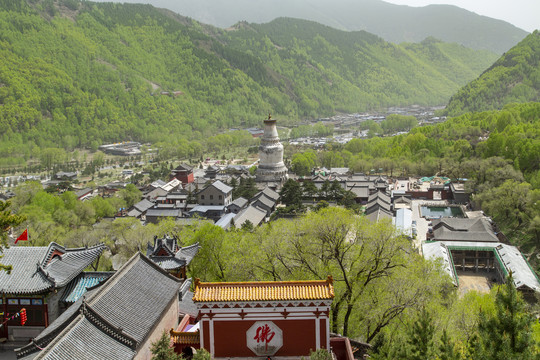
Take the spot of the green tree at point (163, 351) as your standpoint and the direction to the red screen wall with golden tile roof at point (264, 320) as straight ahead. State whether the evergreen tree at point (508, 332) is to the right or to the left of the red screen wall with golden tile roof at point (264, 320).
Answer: right

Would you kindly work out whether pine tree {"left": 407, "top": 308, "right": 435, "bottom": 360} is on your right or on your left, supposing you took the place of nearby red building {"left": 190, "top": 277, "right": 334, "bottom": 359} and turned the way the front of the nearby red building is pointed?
on your left

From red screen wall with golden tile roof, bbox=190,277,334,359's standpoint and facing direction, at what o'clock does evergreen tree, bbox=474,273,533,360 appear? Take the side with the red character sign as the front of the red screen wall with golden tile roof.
The evergreen tree is roughly at 10 o'clock from the red screen wall with golden tile roof.

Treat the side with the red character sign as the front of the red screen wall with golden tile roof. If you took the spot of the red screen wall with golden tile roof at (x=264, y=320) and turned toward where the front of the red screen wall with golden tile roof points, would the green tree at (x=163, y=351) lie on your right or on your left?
on your right

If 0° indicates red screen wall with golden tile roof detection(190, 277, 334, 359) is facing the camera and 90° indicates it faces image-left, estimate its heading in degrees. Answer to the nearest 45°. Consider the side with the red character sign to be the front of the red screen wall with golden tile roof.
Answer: approximately 0°

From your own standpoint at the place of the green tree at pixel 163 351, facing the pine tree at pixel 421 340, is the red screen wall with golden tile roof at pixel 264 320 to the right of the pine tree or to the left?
left

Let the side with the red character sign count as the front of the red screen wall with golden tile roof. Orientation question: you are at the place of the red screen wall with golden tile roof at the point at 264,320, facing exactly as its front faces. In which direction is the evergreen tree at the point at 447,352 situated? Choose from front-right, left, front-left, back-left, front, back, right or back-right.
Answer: front-left

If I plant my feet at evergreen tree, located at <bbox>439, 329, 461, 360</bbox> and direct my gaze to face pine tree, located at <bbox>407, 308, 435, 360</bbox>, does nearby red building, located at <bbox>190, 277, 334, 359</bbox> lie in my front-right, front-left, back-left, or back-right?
front-left
